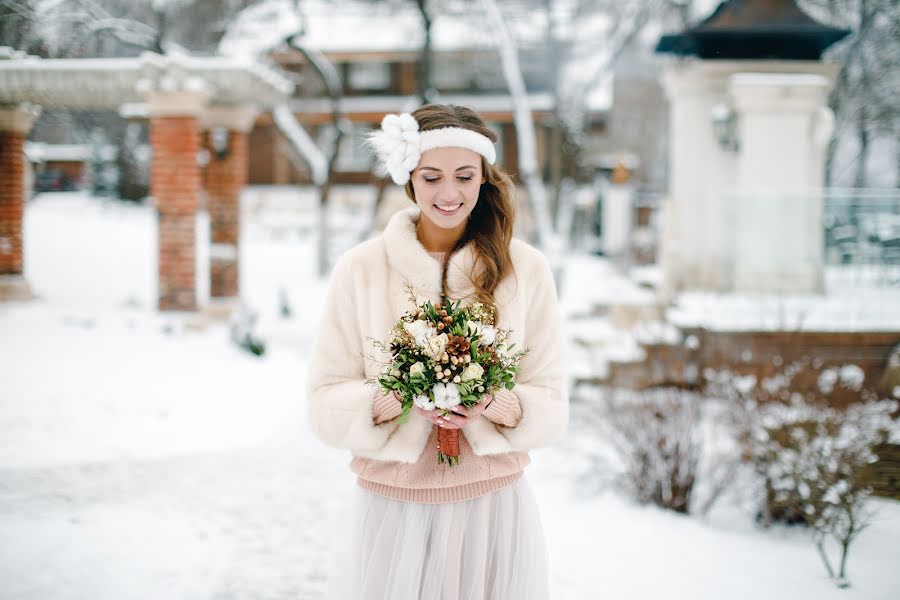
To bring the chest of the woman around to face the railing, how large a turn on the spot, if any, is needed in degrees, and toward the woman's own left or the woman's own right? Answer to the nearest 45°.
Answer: approximately 135° to the woman's own left

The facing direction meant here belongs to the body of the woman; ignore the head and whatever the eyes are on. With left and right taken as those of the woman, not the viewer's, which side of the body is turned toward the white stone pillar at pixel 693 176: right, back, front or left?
back

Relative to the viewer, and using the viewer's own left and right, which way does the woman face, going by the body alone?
facing the viewer

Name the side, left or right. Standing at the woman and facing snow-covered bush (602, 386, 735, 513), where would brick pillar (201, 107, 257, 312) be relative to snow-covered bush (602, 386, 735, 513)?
left

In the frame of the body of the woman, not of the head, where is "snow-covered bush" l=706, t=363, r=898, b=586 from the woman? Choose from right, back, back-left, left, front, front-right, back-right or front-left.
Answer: back-left

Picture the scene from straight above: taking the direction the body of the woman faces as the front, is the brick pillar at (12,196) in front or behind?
behind

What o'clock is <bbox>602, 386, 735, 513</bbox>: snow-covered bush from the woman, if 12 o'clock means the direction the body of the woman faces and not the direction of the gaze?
The snow-covered bush is roughly at 7 o'clock from the woman.
